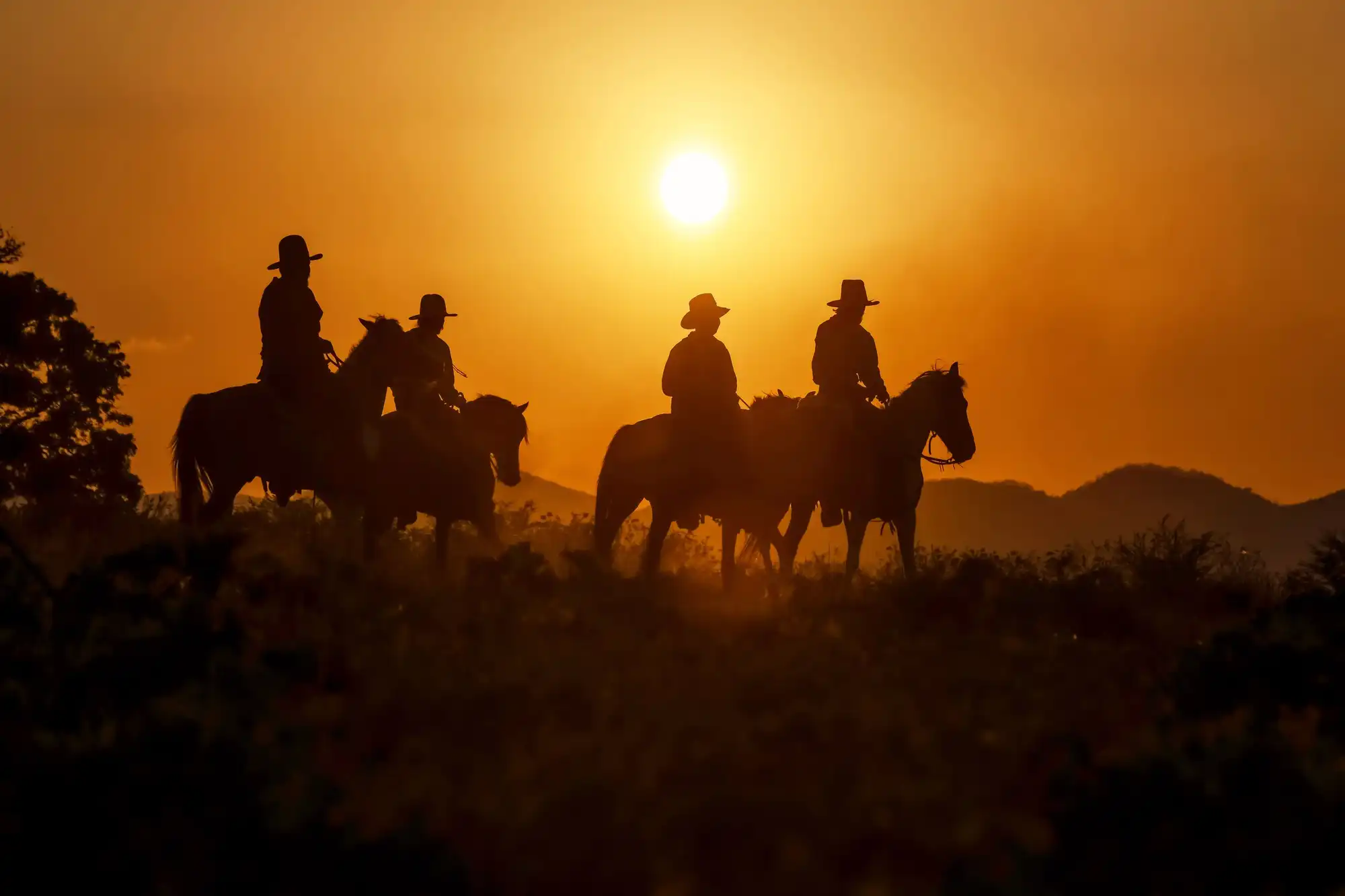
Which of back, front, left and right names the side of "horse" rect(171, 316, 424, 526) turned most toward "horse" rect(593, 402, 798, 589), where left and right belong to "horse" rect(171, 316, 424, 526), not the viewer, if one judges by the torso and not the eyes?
front

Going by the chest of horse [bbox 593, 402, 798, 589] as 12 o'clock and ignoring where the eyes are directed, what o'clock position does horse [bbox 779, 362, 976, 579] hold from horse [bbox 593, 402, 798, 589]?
horse [bbox 779, 362, 976, 579] is roughly at 11 o'clock from horse [bbox 593, 402, 798, 589].

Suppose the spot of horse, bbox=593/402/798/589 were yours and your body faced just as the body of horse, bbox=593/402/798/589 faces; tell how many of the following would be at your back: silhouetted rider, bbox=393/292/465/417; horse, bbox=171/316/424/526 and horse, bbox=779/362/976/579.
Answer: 2

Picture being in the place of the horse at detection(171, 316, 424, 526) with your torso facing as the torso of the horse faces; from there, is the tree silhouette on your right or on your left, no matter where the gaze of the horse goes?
on your left

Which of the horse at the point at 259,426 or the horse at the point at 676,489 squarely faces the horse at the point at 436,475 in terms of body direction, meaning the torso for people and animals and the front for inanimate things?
the horse at the point at 259,426

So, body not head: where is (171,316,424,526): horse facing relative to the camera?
to the viewer's right

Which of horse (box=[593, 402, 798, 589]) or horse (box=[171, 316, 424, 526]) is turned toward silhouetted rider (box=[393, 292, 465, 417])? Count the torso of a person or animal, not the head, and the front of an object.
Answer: horse (box=[171, 316, 424, 526])

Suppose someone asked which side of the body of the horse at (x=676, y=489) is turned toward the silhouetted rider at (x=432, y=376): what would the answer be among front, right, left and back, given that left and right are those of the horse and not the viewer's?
back

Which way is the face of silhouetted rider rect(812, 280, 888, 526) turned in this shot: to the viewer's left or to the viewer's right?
to the viewer's right

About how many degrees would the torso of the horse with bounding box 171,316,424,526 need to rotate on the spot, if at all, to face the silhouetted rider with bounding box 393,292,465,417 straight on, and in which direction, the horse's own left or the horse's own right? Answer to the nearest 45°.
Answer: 0° — it already faces them

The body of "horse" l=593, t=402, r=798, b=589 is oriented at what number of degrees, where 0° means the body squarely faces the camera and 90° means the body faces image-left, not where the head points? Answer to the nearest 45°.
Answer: approximately 270°

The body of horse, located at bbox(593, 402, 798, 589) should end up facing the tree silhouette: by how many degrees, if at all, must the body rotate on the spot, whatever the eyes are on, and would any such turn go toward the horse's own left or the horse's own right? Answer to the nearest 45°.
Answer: approximately 135° to the horse's own left

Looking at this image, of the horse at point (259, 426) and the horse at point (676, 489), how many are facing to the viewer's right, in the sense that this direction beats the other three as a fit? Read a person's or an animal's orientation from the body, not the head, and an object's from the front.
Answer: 2

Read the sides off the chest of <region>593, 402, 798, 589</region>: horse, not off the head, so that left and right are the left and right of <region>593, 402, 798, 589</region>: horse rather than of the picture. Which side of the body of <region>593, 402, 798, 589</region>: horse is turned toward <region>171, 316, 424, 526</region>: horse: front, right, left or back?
back

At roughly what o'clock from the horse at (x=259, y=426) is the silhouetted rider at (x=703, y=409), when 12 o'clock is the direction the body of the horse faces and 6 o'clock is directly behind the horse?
The silhouetted rider is roughly at 1 o'clock from the horse.
